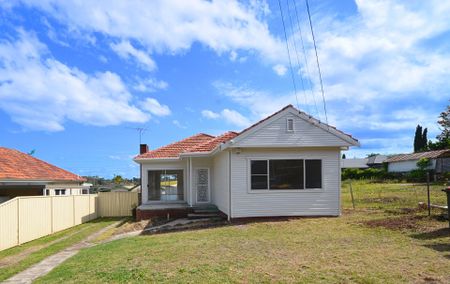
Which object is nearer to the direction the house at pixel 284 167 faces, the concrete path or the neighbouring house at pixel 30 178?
the concrete path

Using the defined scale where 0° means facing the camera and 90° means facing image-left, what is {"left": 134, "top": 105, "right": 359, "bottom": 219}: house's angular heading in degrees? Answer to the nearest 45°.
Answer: approximately 0°

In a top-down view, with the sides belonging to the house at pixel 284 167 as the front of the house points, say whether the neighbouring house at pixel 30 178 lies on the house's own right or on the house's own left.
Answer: on the house's own right

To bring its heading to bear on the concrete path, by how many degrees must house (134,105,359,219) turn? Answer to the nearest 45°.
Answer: approximately 45° to its right

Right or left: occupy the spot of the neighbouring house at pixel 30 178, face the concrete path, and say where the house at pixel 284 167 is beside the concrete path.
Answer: left
